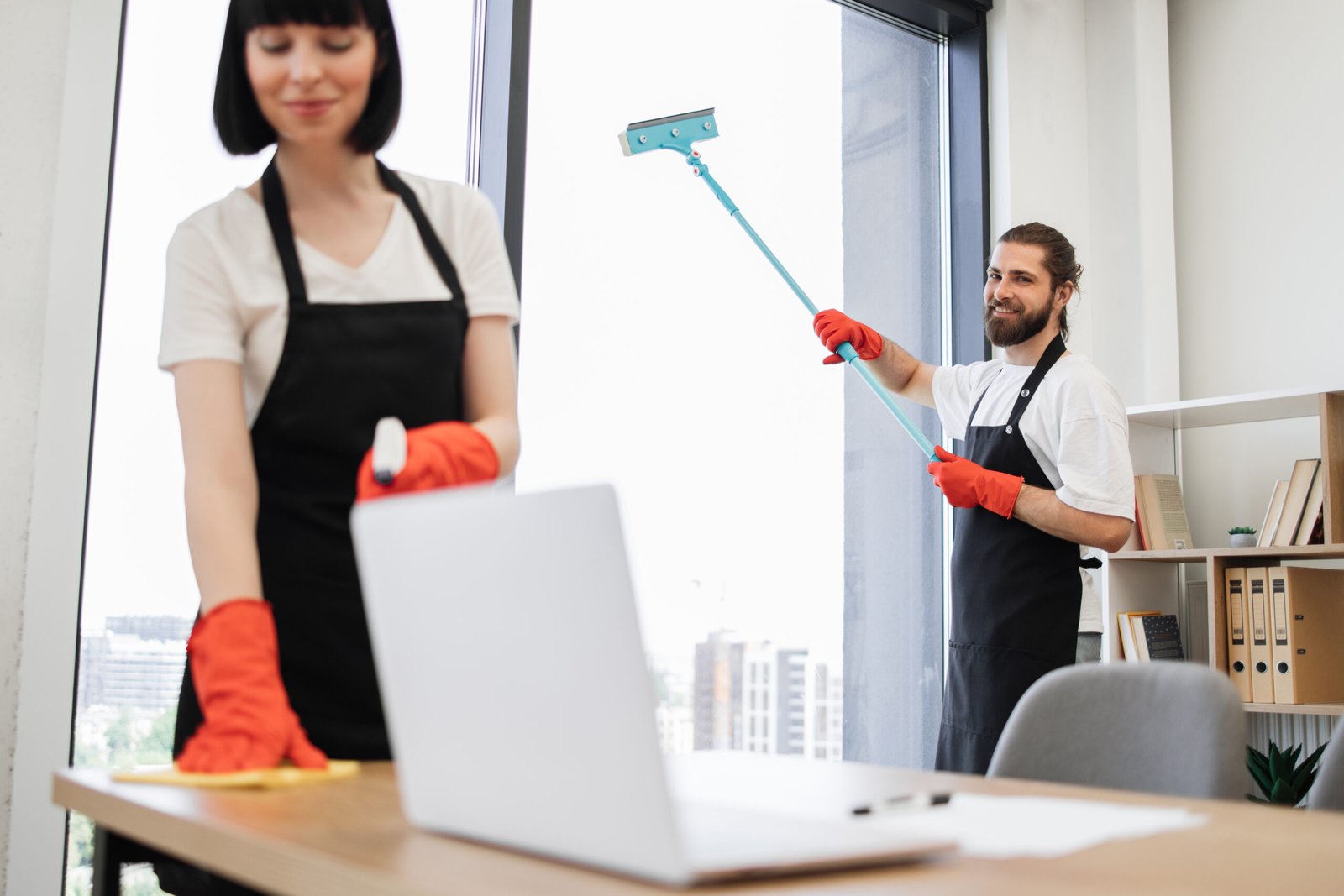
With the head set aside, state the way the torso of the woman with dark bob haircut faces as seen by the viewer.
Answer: toward the camera

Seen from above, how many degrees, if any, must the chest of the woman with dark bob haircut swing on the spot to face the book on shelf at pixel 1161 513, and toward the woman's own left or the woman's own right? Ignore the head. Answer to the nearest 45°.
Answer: approximately 135° to the woman's own left

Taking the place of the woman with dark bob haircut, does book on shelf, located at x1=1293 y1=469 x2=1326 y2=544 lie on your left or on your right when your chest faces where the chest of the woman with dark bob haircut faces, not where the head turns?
on your left

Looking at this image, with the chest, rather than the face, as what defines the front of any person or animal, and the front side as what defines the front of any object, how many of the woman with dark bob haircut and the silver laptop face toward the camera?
1

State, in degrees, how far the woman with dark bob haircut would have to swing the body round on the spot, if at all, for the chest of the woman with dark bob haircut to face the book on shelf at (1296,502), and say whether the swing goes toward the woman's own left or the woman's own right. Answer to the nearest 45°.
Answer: approximately 135° to the woman's own left

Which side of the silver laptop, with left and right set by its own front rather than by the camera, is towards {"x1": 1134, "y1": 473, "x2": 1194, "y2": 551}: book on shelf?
front

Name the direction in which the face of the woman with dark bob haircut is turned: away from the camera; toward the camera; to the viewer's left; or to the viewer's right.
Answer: toward the camera

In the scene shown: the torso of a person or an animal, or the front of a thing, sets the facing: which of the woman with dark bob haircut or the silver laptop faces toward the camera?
the woman with dark bob haircut

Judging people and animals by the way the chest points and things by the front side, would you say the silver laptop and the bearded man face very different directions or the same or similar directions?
very different directions

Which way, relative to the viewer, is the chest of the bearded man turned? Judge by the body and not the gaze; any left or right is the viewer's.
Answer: facing the viewer and to the left of the viewer

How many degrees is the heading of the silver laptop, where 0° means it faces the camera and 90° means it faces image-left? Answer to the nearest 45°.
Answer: approximately 225°
